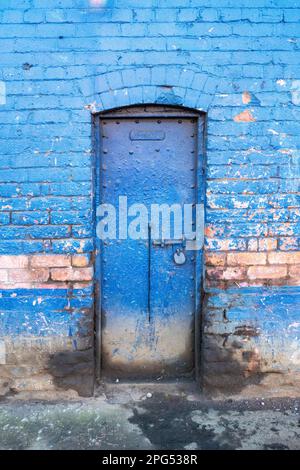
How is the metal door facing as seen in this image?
toward the camera
